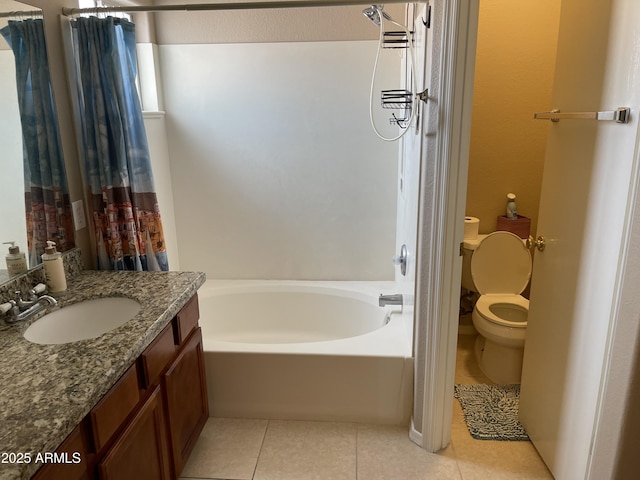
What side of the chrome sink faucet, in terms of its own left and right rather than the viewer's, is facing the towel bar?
front

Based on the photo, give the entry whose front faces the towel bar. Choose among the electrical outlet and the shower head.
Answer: the electrical outlet

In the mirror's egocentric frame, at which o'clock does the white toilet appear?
The white toilet is roughly at 11 o'clock from the mirror.

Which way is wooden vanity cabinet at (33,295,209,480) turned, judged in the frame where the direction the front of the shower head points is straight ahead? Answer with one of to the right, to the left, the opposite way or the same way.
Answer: the opposite way

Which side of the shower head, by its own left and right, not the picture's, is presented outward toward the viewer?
left

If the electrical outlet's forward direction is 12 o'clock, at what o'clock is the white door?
The white door is roughly at 12 o'clock from the electrical outlet.

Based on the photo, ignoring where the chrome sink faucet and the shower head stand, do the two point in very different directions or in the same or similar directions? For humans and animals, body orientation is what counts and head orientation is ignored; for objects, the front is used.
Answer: very different directions

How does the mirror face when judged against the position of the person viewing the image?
facing the viewer and to the right of the viewer
